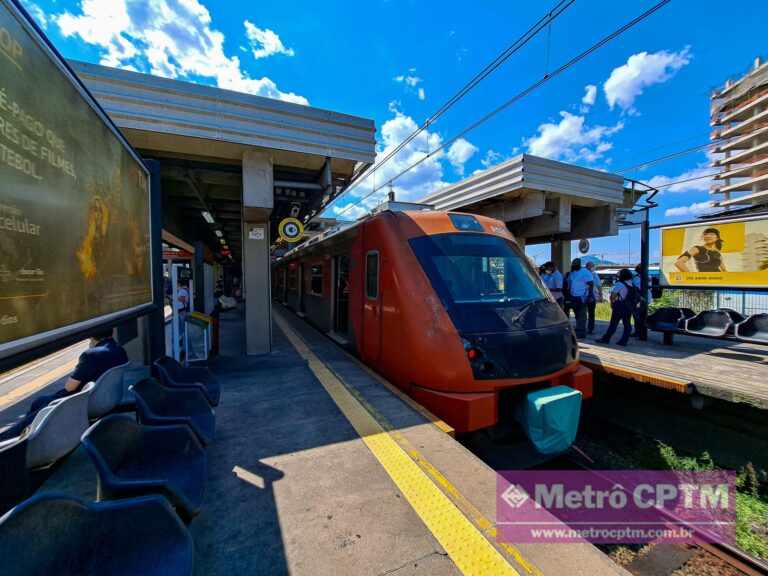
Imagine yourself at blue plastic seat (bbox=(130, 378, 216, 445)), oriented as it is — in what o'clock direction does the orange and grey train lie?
The orange and grey train is roughly at 12 o'clock from the blue plastic seat.

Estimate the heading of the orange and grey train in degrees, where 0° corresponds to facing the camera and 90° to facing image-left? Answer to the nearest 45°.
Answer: approximately 315°

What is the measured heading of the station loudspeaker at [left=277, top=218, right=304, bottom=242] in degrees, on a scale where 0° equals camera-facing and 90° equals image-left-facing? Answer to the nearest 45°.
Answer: approximately 0°

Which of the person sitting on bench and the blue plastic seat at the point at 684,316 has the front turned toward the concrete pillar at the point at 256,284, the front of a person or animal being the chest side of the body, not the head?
the blue plastic seat

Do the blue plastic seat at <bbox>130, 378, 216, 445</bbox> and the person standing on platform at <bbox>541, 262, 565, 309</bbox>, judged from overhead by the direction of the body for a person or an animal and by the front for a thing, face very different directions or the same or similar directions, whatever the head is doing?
very different directions

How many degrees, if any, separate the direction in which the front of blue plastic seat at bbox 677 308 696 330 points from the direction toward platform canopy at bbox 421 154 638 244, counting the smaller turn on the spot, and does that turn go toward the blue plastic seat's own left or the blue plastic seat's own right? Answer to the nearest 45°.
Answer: approximately 90° to the blue plastic seat's own right

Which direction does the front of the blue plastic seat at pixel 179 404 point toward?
to the viewer's right
